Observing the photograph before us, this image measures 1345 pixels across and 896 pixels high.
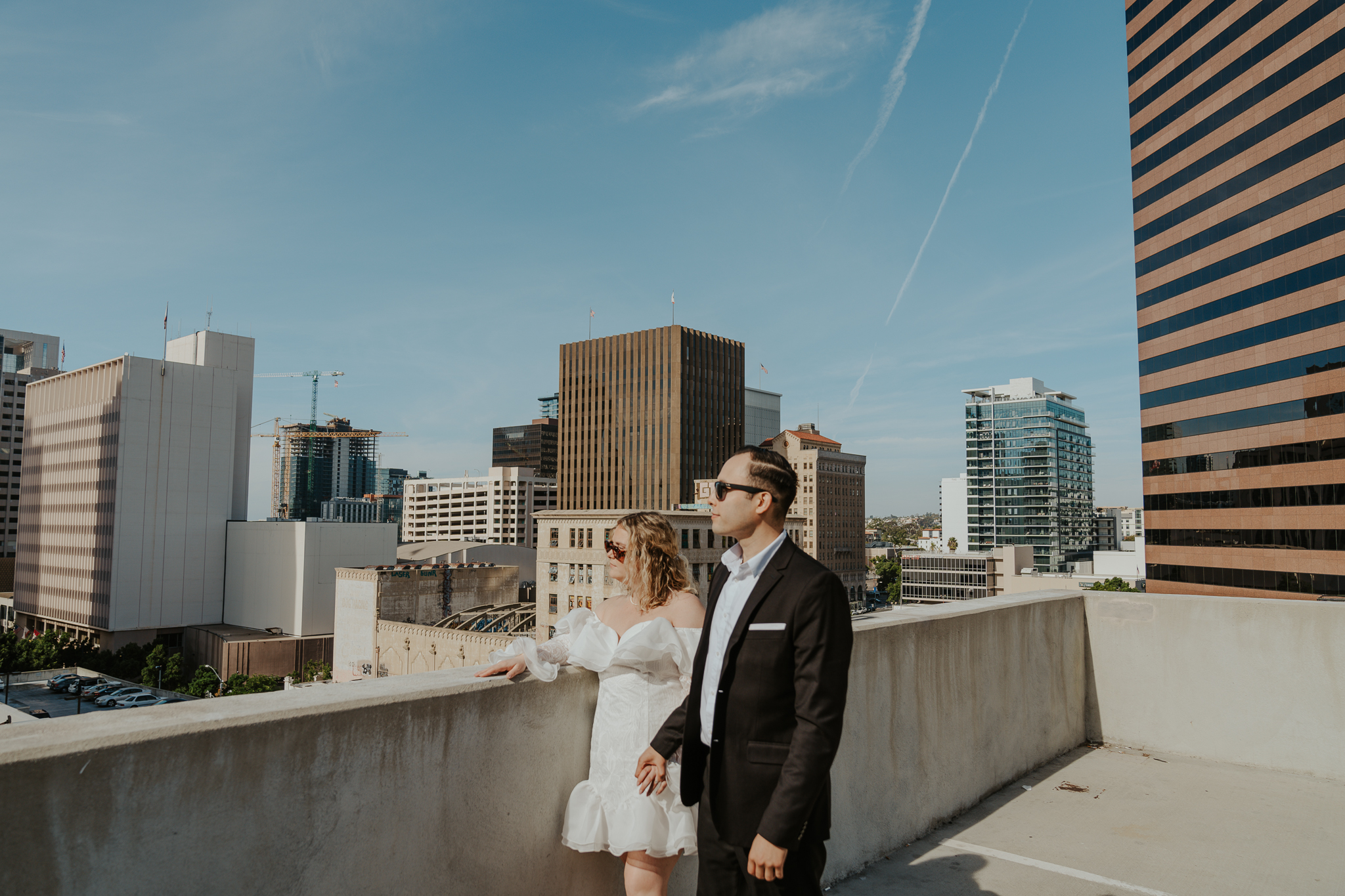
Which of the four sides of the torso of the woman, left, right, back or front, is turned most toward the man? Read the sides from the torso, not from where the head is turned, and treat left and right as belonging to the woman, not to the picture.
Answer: left

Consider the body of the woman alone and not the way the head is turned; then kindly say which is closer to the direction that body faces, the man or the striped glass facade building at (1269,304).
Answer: the man

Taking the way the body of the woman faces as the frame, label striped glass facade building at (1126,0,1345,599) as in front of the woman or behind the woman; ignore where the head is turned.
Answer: behind

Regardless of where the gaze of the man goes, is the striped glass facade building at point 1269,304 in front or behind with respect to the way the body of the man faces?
behind
